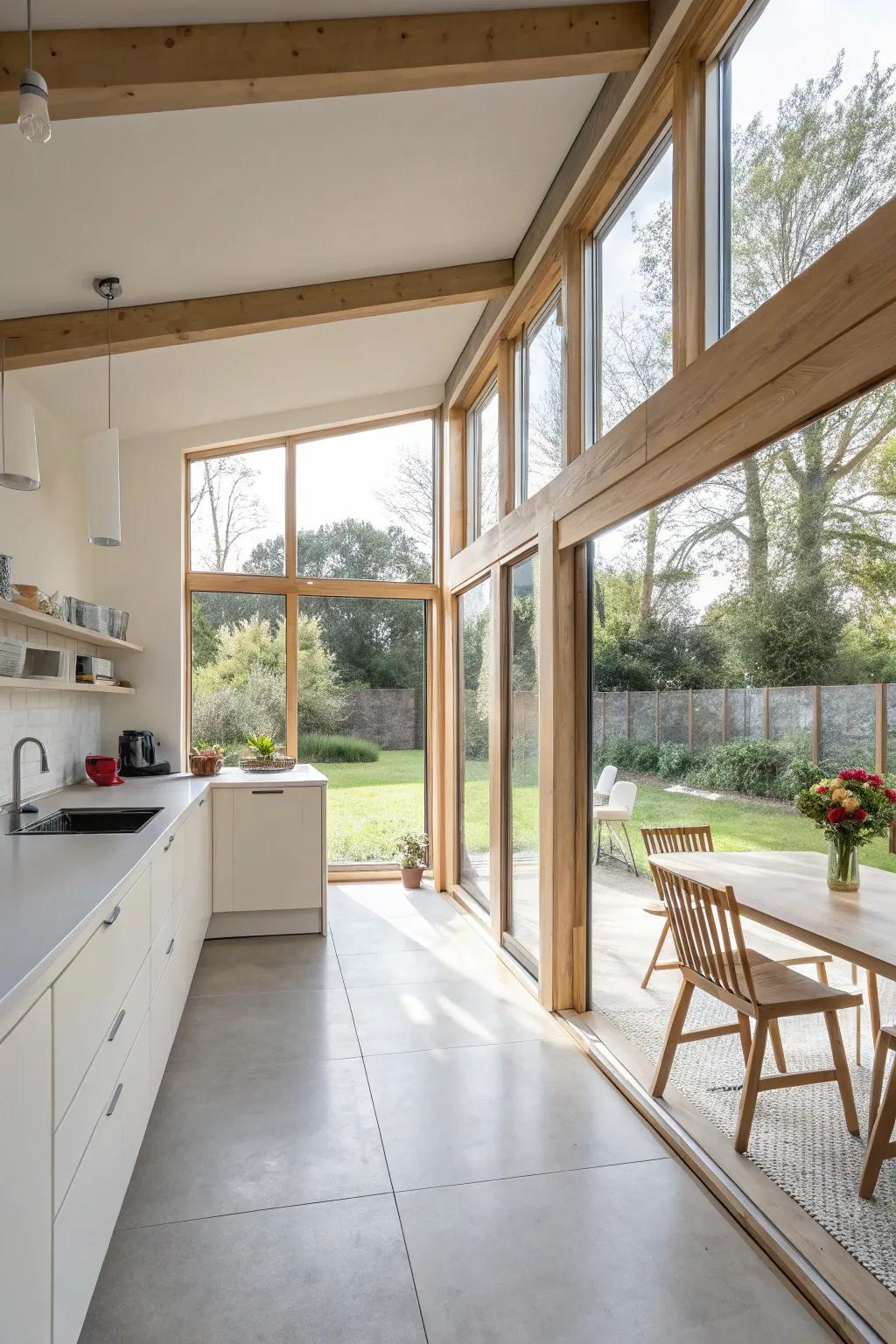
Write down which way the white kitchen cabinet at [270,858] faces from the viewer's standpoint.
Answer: facing the viewer

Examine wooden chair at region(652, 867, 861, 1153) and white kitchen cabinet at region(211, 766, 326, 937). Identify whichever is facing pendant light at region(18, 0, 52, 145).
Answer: the white kitchen cabinet

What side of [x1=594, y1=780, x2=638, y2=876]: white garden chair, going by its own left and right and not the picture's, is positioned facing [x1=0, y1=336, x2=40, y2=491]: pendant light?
front

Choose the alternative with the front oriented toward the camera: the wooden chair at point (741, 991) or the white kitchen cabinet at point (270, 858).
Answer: the white kitchen cabinet

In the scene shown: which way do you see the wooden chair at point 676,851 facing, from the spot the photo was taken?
facing the viewer and to the right of the viewer

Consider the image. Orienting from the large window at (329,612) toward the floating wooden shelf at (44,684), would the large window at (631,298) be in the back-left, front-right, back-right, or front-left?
front-left

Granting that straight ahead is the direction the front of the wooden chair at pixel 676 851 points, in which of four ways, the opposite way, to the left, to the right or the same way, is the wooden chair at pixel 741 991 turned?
to the left

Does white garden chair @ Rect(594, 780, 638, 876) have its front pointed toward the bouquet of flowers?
no

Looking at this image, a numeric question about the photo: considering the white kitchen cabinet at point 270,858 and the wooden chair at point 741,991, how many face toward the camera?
1

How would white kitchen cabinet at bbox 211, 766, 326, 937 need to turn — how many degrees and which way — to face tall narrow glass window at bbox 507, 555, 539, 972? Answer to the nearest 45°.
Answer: approximately 45° to its left

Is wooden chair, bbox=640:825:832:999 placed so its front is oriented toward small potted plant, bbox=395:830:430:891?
no

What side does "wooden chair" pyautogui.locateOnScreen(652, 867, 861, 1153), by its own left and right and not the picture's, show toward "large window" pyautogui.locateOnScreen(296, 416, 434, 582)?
left

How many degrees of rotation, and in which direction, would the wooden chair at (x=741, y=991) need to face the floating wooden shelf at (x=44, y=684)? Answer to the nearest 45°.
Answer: approximately 135° to its left

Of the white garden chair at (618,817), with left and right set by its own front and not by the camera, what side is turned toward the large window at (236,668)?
right

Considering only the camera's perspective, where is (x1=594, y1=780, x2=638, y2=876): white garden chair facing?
facing the viewer and to the left of the viewer
